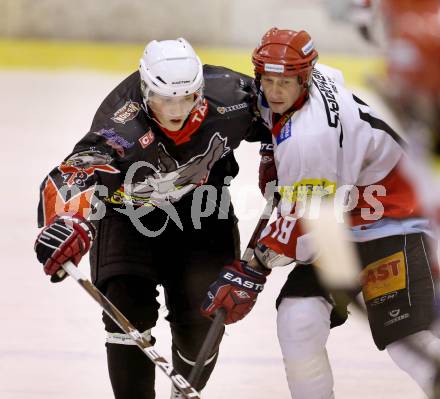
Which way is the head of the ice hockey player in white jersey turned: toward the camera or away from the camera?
toward the camera

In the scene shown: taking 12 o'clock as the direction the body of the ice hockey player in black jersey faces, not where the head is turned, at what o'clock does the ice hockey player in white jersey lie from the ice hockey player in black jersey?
The ice hockey player in white jersey is roughly at 10 o'clock from the ice hockey player in black jersey.

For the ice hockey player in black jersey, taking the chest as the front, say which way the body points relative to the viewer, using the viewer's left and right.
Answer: facing the viewer
